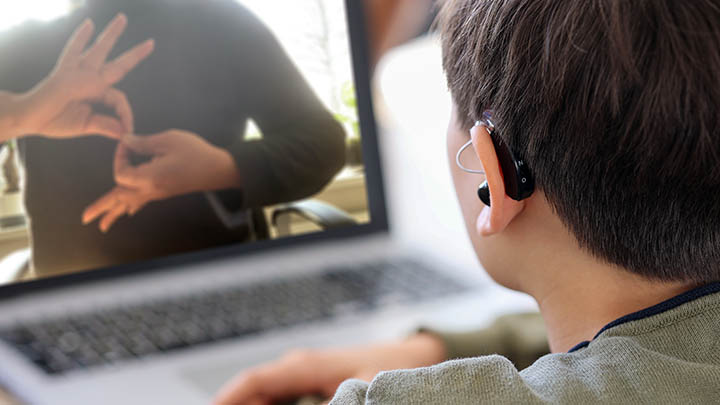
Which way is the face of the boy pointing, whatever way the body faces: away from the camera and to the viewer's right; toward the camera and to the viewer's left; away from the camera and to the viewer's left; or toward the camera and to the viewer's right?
away from the camera and to the viewer's left

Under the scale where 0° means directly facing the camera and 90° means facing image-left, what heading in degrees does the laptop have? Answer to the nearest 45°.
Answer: approximately 315°

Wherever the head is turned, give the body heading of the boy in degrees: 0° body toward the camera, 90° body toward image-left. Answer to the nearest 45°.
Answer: approximately 135°

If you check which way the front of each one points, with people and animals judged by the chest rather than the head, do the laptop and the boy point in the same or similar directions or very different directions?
very different directions
